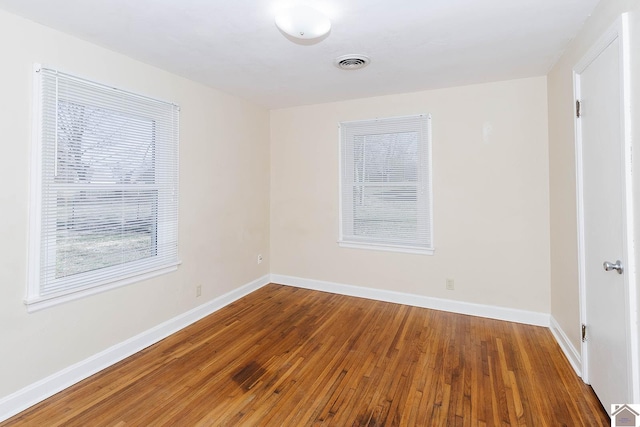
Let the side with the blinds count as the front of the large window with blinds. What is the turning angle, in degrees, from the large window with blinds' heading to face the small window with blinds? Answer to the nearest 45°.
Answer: approximately 45° to its left

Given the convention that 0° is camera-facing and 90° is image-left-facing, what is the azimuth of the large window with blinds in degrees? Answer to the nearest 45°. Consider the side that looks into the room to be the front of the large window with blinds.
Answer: approximately 315°

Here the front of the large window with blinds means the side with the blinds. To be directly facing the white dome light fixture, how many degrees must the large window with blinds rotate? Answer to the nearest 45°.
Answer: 0° — it already faces it

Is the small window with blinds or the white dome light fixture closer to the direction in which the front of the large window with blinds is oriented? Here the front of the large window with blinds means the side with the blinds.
the white dome light fixture

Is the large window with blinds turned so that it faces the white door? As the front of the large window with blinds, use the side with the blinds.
yes

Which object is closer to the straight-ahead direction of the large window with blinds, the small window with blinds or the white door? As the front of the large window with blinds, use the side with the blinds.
the white door

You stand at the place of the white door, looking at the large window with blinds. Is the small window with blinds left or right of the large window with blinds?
right

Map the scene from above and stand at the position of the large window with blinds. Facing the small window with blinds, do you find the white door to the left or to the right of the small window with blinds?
right
